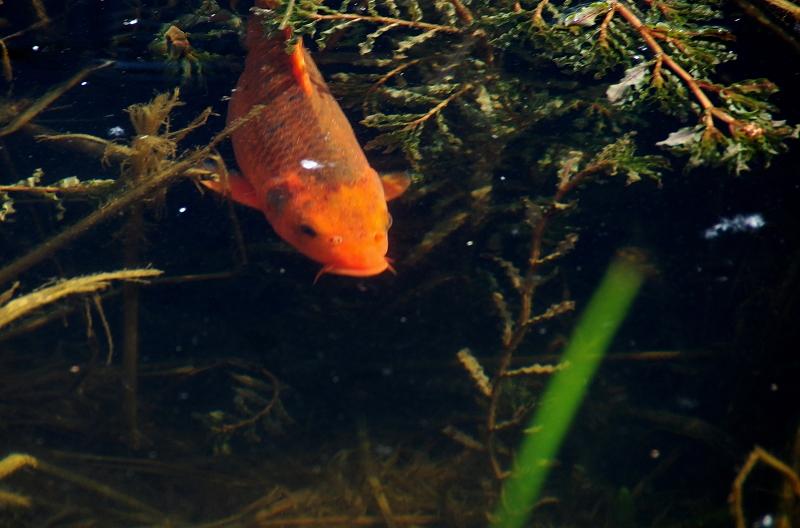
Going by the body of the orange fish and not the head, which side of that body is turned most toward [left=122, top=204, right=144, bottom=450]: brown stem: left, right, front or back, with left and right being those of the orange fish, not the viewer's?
right

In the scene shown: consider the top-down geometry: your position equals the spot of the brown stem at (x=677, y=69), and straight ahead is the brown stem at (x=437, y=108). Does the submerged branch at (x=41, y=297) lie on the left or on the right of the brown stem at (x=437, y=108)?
left

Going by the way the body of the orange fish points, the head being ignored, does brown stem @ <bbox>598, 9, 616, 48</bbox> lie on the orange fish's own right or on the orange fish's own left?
on the orange fish's own left

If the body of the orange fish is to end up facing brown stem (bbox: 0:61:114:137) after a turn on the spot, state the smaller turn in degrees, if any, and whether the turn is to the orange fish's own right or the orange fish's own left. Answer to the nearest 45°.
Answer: approximately 135° to the orange fish's own right

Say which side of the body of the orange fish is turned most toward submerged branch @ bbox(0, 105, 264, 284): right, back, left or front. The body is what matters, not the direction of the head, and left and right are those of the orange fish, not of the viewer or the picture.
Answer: right

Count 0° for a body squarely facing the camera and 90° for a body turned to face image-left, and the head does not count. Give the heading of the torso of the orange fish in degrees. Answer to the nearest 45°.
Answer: approximately 0°

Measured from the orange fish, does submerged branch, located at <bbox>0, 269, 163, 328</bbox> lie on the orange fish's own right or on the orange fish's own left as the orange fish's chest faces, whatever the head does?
on the orange fish's own right
